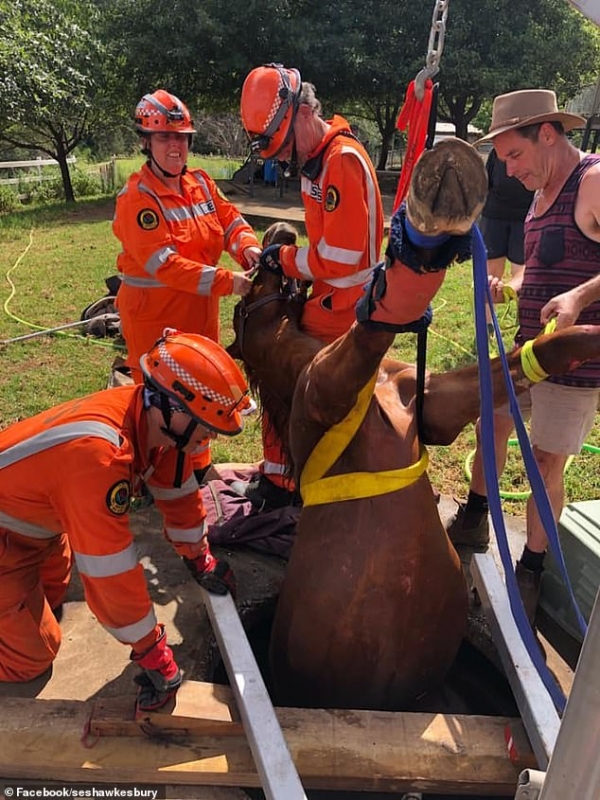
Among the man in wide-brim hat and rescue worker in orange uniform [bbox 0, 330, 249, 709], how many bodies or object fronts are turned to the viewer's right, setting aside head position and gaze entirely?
1

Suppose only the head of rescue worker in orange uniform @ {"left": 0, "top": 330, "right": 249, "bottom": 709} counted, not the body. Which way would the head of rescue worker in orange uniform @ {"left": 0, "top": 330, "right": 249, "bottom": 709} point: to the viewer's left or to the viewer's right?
to the viewer's right

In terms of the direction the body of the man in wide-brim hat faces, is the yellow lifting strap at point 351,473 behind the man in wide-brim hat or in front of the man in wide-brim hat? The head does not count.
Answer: in front

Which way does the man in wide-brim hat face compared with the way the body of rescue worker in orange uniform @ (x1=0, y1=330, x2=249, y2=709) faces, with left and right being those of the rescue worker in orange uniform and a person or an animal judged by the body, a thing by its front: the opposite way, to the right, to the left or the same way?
the opposite way

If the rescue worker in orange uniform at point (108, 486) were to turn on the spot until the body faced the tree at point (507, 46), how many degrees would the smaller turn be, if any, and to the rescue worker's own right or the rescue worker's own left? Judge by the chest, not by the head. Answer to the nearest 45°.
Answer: approximately 45° to the rescue worker's own left

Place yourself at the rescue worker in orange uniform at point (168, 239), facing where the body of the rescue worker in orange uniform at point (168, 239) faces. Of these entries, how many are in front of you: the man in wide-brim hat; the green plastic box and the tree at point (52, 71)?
2

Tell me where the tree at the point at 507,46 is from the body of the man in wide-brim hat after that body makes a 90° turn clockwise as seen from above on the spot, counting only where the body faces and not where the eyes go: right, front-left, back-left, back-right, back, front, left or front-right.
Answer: front-right

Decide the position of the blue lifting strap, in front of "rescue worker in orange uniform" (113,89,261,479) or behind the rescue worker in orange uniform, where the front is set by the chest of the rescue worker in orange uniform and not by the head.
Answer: in front

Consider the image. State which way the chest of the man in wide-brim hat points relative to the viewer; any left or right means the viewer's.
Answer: facing the viewer and to the left of the viewer

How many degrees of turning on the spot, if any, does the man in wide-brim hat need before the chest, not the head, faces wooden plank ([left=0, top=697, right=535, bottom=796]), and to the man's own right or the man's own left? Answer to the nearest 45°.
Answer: approximately 45° to the man's own left

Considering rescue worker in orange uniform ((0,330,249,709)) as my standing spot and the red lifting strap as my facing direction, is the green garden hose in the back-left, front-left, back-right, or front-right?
front-left

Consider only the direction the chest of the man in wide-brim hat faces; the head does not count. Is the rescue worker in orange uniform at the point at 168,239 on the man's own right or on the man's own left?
on the man's own right

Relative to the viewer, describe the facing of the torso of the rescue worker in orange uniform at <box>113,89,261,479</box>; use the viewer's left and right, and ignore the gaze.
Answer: facing the viewer and to the right of the viewer

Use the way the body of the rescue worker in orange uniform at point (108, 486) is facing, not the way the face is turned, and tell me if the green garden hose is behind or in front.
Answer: in front

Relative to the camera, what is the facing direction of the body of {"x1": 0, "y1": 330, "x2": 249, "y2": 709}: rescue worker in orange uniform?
to the viewer's right
